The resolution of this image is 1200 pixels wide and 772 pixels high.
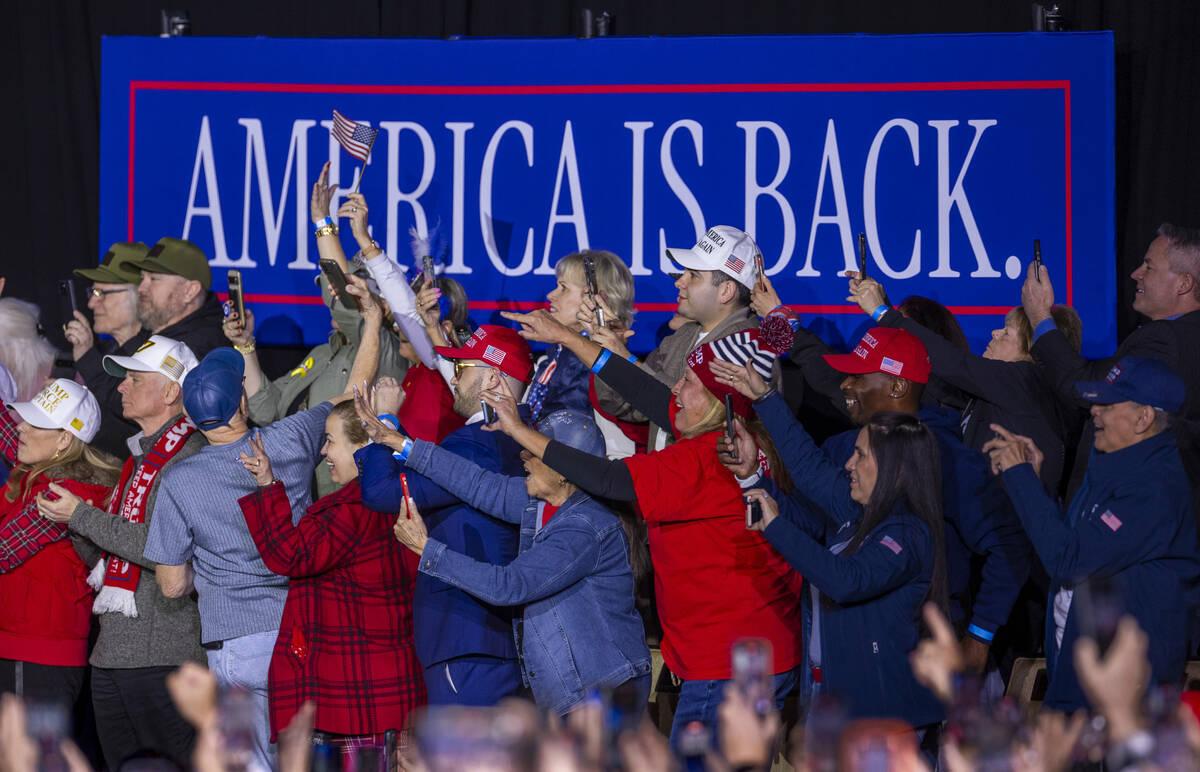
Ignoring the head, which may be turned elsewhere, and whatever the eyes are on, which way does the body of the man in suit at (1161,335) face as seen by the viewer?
to the viewer's left

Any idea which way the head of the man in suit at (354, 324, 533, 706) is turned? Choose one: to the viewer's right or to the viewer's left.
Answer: to the viewer's left

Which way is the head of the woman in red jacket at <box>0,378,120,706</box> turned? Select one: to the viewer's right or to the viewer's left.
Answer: to the viewer's left

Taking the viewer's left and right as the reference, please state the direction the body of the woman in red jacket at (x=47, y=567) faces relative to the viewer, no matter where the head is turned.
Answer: facing to the left of the viewer

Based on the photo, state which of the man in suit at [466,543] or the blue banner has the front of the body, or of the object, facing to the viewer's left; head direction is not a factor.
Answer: the man in suit

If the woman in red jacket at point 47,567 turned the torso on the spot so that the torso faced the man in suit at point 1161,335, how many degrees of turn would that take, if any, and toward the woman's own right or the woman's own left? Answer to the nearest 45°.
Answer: approximately 180°

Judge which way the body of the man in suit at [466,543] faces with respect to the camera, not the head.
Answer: to the viewer's left

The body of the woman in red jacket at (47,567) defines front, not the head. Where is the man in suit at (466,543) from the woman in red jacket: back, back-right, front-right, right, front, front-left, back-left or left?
back-left

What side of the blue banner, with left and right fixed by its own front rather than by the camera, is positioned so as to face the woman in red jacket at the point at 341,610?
front

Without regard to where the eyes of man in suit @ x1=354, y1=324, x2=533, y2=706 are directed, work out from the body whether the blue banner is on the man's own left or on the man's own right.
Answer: on the man's own right
